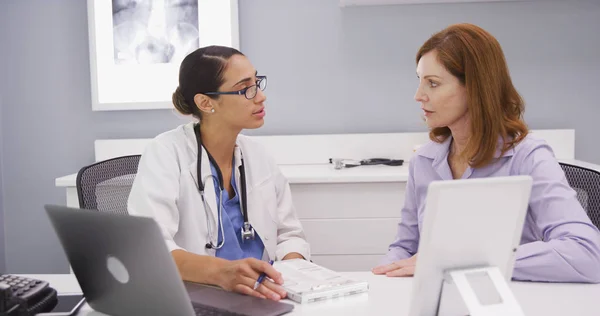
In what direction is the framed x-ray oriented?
toward the camera

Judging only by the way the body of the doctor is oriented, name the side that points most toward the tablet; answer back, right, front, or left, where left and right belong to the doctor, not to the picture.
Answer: front

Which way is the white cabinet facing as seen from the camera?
toward the camera

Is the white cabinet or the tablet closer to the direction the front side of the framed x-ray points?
the tablet

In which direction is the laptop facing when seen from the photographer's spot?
facing away from the viewer and to the right of the viewer

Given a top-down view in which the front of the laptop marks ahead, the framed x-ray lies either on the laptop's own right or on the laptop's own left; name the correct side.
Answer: on the laptop's own left

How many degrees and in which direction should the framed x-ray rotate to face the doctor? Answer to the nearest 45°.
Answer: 0° — it already faces them

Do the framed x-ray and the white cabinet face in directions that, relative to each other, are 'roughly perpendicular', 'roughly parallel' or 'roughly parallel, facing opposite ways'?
roughly parallel

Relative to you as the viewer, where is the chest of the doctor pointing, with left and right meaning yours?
facing the viewer and to the right of the viewer

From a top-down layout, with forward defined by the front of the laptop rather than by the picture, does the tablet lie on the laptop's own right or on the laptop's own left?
on the laptop's own right

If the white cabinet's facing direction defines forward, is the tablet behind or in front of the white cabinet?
in front

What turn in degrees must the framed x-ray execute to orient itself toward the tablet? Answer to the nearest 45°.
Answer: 0° — it already faces it

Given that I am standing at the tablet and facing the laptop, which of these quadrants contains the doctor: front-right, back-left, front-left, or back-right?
front-right

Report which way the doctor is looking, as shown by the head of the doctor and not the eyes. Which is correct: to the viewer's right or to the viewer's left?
to the viewer's right

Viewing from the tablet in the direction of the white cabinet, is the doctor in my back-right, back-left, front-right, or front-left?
front-left

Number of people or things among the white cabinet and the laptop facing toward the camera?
1
